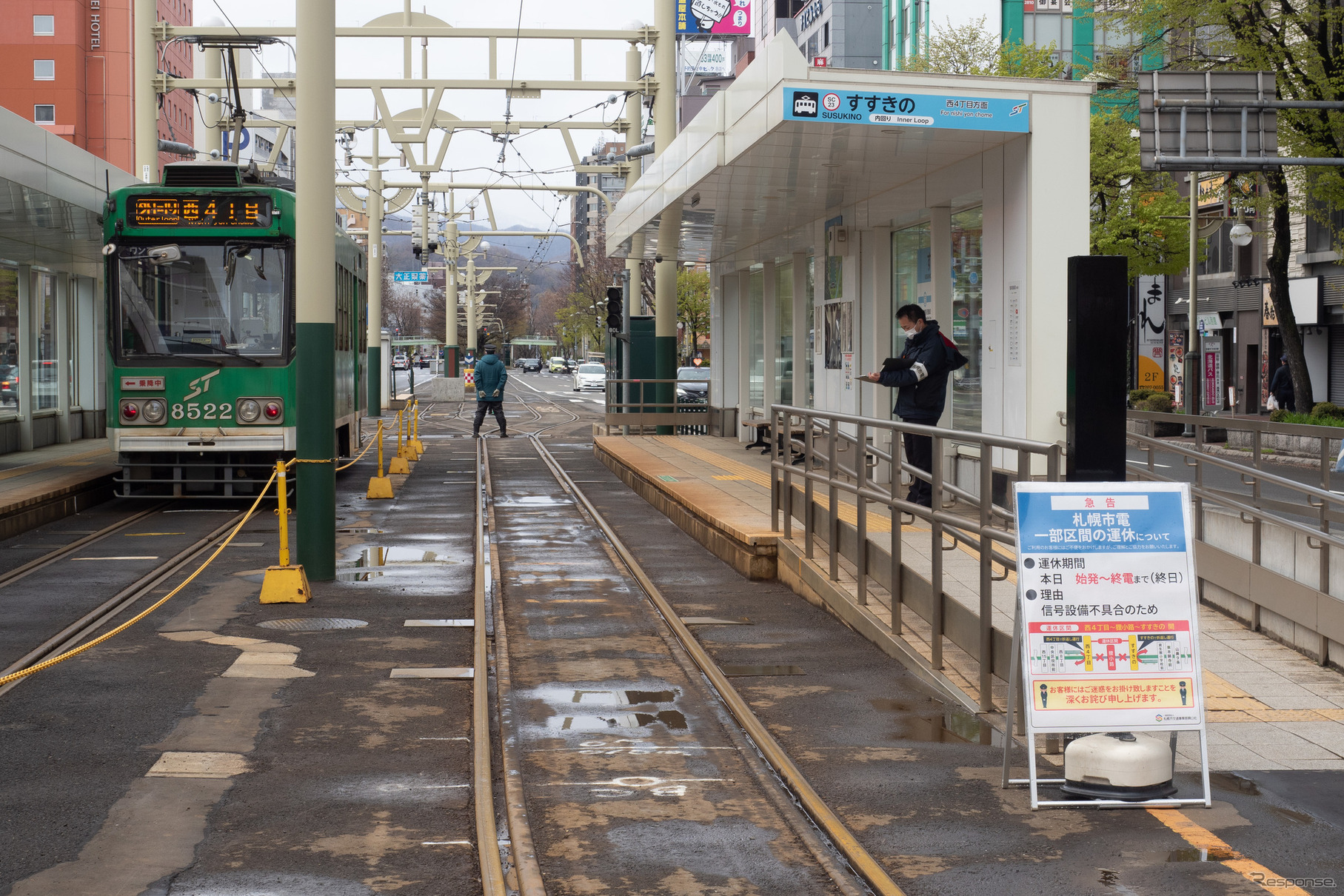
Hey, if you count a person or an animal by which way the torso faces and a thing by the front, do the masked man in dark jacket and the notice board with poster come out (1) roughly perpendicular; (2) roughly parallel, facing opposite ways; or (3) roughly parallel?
roughly perpendicular

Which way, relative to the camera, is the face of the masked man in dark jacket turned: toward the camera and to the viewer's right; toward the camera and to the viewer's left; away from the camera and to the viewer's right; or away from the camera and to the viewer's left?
toward the camera and to the viewer's left

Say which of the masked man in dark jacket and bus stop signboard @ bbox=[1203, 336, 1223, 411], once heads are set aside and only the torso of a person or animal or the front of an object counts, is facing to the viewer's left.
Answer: the masked man in dark jacket

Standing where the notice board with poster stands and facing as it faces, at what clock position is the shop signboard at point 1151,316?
The shop signboard is roughly at 6 o'clock from the notice board with poster.

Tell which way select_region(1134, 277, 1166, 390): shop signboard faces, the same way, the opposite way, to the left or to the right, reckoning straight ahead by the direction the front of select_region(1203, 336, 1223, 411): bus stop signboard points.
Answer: the same way

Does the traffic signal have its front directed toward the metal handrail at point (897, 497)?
yes

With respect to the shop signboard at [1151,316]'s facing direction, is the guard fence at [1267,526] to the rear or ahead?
ahead

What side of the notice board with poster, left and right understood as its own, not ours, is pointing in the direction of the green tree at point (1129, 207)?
back

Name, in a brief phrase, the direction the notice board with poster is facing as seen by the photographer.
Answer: facing the viewer

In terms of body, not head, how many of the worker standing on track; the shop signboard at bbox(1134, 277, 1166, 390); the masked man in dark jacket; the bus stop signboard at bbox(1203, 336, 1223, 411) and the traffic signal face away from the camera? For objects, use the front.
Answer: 1

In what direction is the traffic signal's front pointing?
toward the camera
